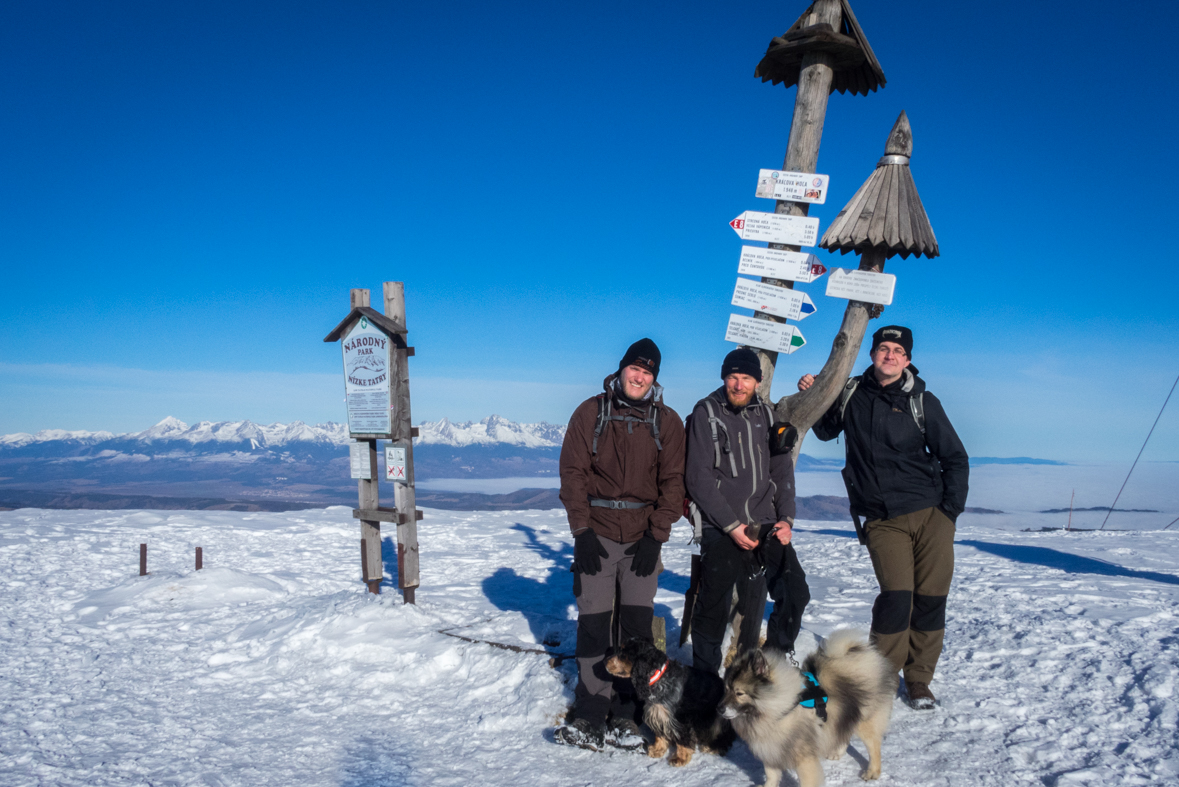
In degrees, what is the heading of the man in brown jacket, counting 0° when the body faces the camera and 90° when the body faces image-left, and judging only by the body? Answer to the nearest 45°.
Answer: approximately 0°

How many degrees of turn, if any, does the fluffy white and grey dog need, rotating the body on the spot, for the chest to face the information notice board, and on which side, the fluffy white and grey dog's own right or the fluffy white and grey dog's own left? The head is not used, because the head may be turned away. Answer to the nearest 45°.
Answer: approximately 90° to the fluffy white and grey dog's own right

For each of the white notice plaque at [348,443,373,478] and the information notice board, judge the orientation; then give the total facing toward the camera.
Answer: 2

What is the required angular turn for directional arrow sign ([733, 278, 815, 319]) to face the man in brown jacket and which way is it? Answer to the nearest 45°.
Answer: approximately 45° to its right
